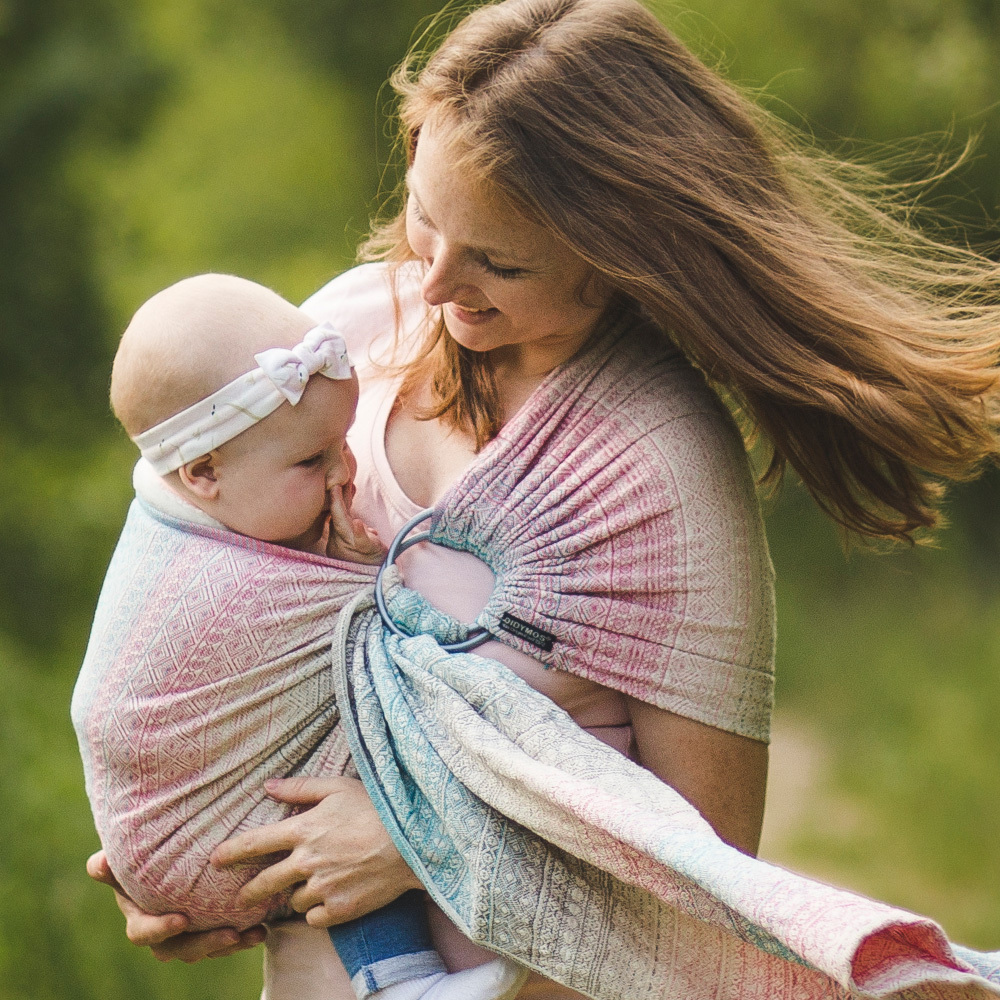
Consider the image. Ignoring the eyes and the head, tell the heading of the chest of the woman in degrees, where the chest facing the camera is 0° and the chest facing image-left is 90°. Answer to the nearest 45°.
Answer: approximately 45°

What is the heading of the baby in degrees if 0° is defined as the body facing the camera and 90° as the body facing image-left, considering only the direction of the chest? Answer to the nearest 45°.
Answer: approximately 270°
